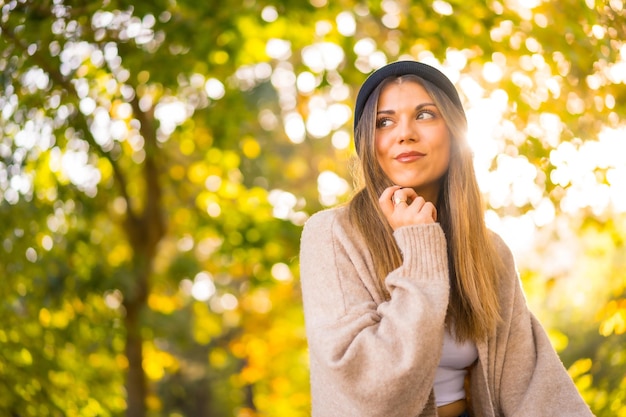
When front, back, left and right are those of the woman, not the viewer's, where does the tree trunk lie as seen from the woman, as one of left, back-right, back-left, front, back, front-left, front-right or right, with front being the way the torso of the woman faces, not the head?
back

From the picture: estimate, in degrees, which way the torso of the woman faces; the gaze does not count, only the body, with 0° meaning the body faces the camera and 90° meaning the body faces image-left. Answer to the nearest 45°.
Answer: approximately 315°
